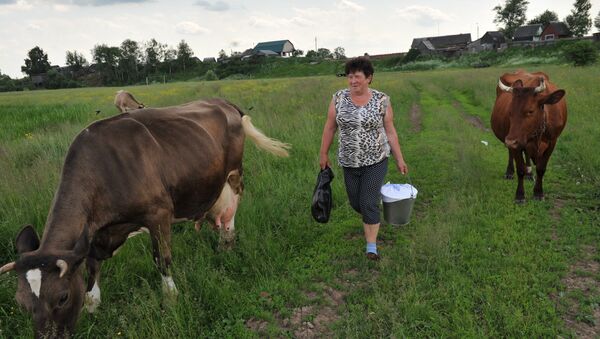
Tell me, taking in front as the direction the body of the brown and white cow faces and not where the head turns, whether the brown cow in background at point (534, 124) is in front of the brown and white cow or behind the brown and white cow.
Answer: behind

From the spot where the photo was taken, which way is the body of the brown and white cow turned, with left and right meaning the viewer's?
facing the viewer and to the left of the viewer

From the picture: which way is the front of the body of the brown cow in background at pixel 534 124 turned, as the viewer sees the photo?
toward the camera

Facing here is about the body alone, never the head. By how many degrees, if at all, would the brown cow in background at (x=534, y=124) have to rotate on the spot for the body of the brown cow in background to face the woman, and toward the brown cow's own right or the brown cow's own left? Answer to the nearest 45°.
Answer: approximately 45° to the brown cow's own right

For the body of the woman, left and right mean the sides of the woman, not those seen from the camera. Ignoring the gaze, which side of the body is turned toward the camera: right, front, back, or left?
front

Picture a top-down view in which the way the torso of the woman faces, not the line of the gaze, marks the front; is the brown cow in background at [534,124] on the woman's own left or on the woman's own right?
on the woman's own left

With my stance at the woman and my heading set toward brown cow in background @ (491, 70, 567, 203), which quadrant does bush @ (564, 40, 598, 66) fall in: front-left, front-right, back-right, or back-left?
front-left

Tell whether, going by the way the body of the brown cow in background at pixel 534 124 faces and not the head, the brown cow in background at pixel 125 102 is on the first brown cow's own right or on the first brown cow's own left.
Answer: on the first brown cow's own right

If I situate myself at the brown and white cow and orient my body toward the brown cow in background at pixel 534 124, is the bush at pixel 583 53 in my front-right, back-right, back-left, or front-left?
front-left

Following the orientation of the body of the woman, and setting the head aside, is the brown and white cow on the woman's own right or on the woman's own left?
on the woman's own right

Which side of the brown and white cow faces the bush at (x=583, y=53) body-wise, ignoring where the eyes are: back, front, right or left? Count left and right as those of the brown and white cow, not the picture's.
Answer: back

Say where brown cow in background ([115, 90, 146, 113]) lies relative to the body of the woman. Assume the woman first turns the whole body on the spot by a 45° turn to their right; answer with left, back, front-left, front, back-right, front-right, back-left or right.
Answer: right

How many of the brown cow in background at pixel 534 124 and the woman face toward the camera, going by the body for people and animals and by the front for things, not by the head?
2
